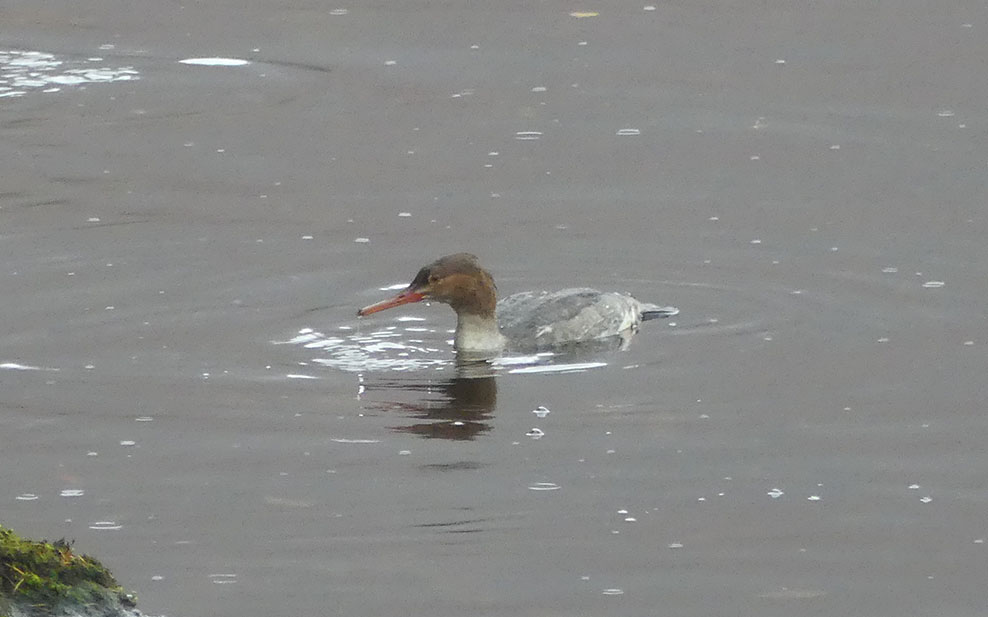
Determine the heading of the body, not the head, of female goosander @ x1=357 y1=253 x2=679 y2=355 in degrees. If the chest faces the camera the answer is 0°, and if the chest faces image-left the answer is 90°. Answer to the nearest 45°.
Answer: approximately 90°

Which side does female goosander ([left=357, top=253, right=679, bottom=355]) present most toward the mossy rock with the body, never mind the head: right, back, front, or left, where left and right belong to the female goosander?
left
